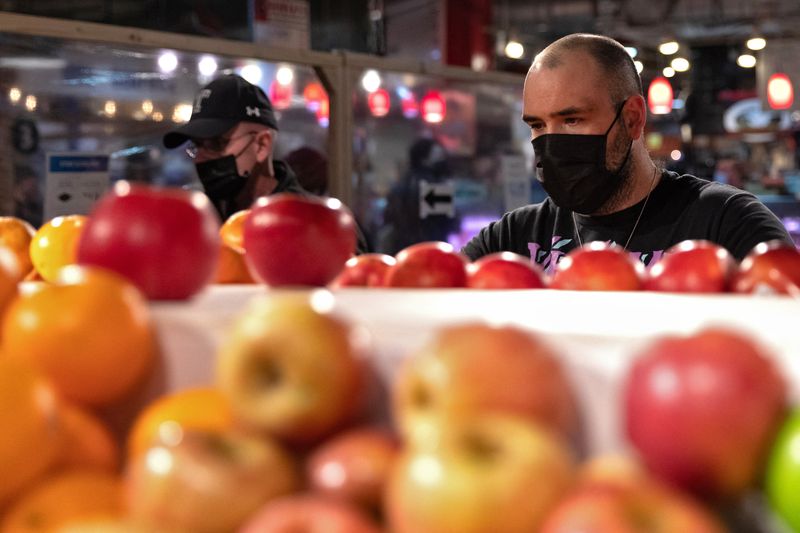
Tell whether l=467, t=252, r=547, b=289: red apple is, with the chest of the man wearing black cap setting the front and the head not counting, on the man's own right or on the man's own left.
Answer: on the man's own left

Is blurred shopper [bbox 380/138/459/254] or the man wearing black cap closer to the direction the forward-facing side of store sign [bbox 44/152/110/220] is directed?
the man wearing black cap

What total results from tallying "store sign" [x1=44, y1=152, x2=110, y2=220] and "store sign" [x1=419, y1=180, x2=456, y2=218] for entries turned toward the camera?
2

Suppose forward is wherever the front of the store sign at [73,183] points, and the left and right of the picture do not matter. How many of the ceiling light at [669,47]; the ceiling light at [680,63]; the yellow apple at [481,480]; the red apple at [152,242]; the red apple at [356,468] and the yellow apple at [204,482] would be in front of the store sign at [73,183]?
4

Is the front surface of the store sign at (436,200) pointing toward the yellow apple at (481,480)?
yes

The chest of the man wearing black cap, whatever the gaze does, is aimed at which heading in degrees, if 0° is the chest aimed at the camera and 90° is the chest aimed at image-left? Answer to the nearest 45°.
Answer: approximately 45°

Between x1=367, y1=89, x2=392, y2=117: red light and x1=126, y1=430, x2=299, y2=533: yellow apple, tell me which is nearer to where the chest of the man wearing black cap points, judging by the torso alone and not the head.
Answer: the yellow apple

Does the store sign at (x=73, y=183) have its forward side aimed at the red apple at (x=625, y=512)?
yes
